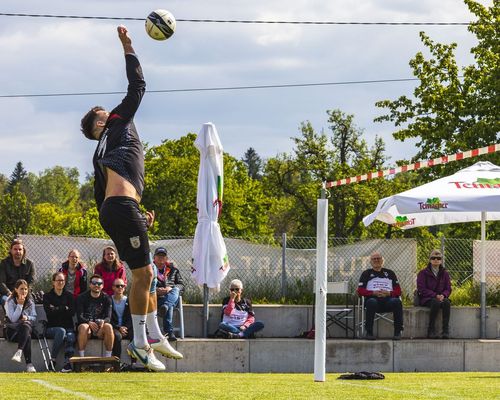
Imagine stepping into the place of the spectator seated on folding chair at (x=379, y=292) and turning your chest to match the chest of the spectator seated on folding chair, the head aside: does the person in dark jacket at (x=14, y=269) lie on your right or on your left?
on your right

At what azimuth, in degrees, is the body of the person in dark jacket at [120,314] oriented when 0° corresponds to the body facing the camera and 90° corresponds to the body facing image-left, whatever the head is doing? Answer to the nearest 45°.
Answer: approximately 0°

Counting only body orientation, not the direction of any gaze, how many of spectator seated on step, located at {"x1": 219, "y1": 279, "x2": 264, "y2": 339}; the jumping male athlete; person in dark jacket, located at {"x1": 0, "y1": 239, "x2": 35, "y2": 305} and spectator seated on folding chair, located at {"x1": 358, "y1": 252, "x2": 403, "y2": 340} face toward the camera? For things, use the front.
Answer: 3

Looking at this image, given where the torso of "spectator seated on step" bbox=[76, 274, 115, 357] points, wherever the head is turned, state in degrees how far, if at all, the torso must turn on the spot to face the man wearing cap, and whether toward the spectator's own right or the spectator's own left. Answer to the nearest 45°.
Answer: approximately 135° to the spectator's own left

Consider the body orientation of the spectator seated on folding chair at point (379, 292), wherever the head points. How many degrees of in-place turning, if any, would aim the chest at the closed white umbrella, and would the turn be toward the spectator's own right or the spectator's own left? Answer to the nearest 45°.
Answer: approximately 90° to the spectator's own right
